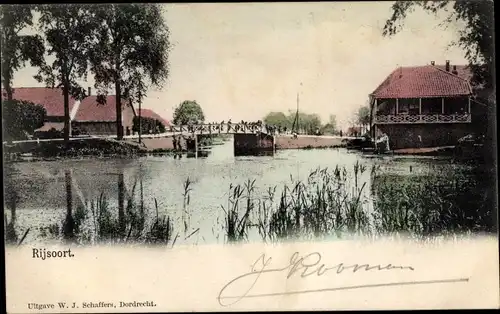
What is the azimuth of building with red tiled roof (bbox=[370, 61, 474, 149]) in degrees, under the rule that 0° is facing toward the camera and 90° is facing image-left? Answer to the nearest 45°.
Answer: approximately 0°

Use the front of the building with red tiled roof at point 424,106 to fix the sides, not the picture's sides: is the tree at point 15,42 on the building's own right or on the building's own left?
on the building's own right

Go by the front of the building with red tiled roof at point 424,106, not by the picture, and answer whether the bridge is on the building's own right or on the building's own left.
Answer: on the building's own right

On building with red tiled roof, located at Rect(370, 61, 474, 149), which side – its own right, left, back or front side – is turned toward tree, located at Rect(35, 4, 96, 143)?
right

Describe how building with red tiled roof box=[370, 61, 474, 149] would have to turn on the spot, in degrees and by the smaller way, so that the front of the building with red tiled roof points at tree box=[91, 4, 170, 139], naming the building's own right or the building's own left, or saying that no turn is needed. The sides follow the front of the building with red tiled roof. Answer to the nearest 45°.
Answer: approximately 90° to the building's own right

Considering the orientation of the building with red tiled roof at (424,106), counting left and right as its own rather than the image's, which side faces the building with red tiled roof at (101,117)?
right

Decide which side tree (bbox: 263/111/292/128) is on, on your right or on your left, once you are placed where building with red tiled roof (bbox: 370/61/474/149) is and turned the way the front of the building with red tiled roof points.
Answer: on your right
